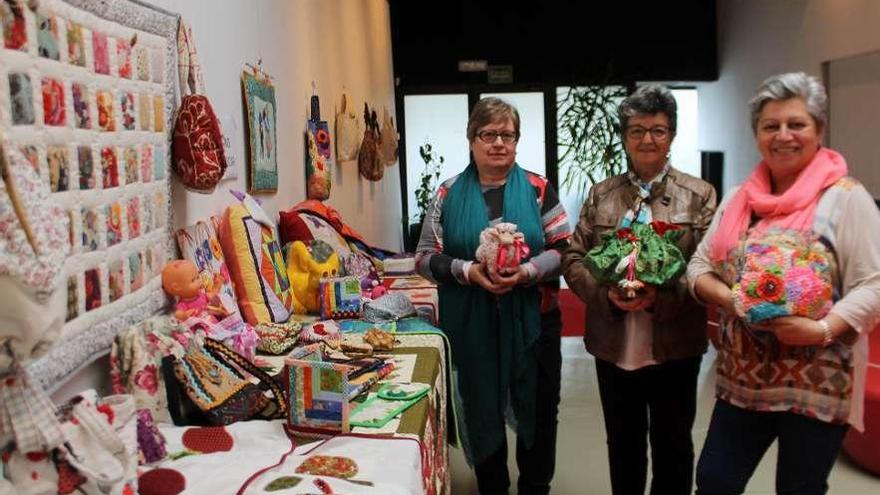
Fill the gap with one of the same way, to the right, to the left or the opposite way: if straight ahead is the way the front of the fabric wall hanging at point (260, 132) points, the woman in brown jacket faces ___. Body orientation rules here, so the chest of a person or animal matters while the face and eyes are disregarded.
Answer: to the right

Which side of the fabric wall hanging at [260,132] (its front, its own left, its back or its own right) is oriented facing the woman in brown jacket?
front

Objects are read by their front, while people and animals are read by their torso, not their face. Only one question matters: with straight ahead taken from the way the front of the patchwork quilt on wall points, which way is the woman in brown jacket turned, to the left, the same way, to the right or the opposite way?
to the right

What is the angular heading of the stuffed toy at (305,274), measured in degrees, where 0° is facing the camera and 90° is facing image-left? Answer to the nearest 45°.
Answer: approximately 315°

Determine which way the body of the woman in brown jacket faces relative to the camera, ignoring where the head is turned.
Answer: toward the camera

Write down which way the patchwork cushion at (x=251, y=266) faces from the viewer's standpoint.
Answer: facing the viewer and to the right of the viewer

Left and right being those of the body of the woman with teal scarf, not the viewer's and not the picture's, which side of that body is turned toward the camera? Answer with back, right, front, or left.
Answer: front

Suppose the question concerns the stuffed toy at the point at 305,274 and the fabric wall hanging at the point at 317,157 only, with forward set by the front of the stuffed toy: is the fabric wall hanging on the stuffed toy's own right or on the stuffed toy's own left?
on the stuffed toy's own left

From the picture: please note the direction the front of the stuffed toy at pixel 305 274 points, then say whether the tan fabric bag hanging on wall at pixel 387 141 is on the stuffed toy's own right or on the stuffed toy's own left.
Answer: on the stuffed toy's own left

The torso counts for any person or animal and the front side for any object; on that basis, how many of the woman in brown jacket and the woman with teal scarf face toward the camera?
2

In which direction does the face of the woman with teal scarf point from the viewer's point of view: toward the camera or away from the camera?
toward the camera
